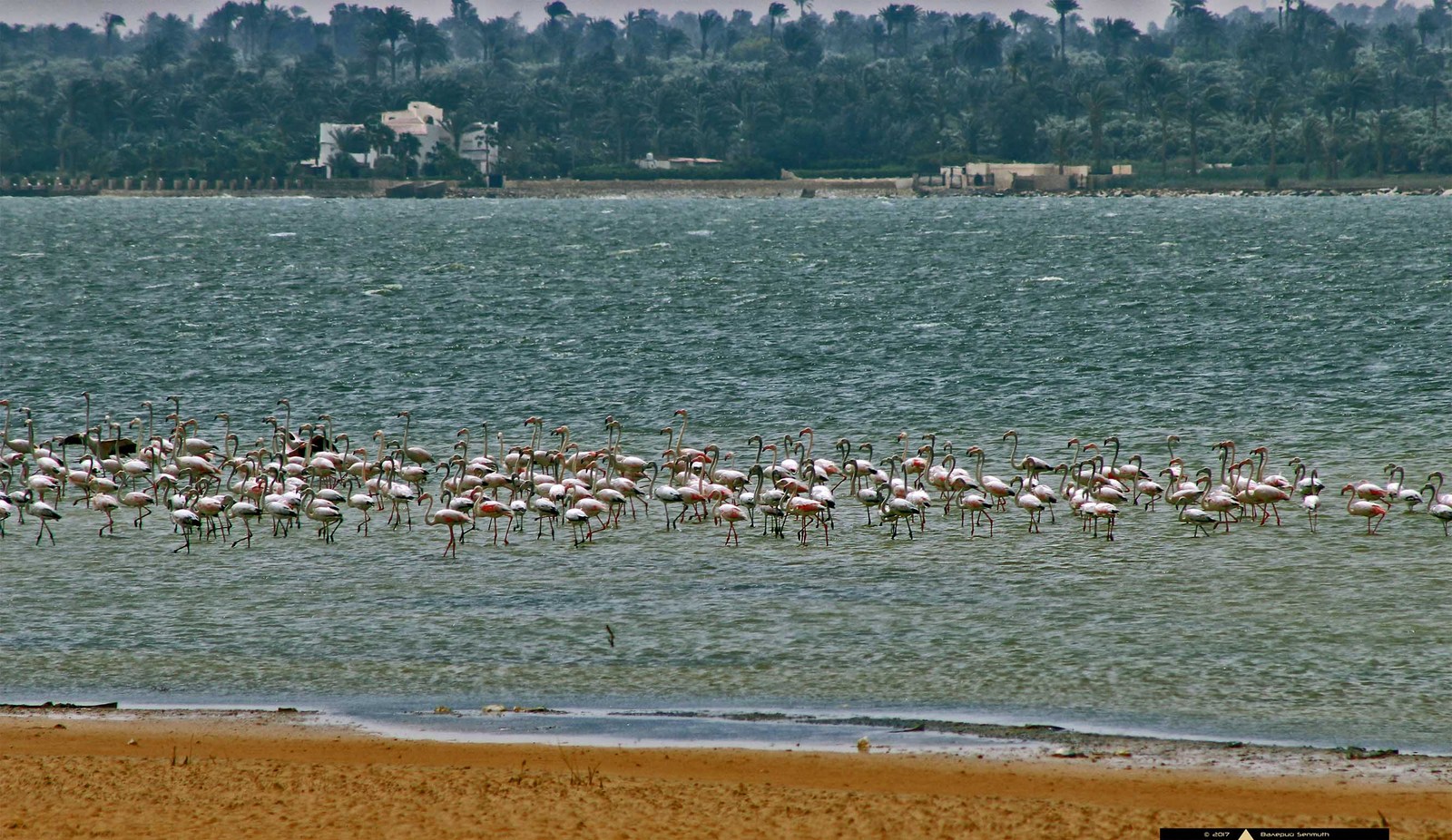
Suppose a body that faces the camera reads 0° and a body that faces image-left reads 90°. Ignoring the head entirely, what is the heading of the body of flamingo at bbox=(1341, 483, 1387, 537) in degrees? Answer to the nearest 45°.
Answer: approximately 90°

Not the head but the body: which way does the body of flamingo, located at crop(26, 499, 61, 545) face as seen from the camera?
to the viewer's left

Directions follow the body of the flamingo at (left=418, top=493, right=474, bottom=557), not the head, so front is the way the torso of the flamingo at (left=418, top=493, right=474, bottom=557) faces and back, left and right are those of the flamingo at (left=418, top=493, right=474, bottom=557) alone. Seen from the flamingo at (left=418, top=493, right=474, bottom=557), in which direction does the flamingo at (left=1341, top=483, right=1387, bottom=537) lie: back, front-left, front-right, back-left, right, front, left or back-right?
back

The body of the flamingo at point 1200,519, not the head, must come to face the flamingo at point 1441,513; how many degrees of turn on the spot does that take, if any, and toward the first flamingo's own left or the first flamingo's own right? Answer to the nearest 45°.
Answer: approximately 180°

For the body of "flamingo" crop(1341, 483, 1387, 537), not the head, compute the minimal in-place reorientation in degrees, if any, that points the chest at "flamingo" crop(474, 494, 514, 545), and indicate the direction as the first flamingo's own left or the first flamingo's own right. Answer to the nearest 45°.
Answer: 0° — it already faces it

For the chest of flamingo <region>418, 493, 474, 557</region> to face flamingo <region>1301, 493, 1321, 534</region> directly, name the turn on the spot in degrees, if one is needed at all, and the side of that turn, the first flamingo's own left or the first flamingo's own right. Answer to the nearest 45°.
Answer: approximately 180°

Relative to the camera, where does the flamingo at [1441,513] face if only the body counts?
to the viewer's left

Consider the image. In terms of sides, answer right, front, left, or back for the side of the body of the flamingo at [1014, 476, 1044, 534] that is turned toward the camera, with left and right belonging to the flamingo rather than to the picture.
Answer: left

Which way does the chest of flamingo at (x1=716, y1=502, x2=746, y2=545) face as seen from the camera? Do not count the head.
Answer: to the viewer's left

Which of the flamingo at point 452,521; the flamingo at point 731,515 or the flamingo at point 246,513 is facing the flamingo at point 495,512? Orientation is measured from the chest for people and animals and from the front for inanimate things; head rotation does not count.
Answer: the flamingo at point 731,515

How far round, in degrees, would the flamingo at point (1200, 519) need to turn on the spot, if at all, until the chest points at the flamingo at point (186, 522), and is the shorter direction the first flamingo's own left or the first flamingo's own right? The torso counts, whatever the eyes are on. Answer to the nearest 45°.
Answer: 0° — it already faces it

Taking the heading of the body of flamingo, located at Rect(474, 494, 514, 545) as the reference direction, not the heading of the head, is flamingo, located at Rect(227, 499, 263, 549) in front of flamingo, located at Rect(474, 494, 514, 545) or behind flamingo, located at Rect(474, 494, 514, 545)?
in front
